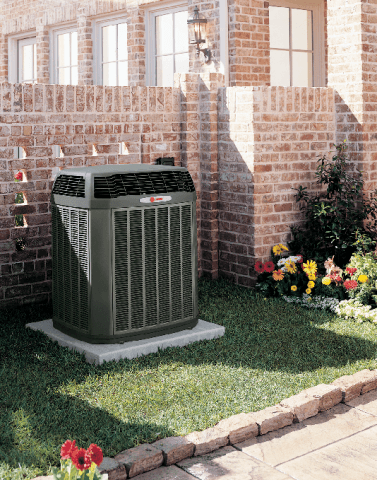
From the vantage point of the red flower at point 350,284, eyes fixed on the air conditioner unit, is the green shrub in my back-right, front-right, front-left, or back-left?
back-right

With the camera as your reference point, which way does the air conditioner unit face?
facing the viewer and to the right of the viewer

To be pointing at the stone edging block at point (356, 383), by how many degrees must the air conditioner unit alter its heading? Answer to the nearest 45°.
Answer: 0° — it already faces it

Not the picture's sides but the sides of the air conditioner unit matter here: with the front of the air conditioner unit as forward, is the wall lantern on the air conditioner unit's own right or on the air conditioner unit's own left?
on the air conditioner unit's own left

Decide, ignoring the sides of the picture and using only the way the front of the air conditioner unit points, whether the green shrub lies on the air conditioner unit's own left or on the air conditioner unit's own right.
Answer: on the air conditioner unit's own left

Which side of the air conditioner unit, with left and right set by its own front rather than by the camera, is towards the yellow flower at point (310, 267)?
left

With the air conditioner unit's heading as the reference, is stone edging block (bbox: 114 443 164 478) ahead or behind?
ahead

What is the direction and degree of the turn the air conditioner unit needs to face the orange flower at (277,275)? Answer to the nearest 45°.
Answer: approximately 90° to its left

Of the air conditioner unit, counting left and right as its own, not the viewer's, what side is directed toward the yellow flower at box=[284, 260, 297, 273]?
left

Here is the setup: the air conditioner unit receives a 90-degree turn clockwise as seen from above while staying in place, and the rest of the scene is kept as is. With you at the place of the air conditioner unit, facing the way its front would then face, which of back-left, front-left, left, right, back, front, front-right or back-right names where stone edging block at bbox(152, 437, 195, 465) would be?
front-left
